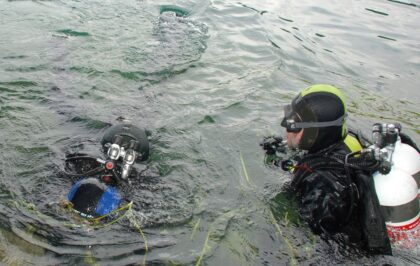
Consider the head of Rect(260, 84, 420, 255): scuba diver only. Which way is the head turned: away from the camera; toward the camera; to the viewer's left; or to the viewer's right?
to the viewer's left

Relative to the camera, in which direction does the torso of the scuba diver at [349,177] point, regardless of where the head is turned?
to the viewer's left

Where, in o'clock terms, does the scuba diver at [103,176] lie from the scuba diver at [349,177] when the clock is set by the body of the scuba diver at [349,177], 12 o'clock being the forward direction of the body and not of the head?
the scuba diver at [103,176] is roughly at 11 o'clock from the scuba diver at [349,177].
